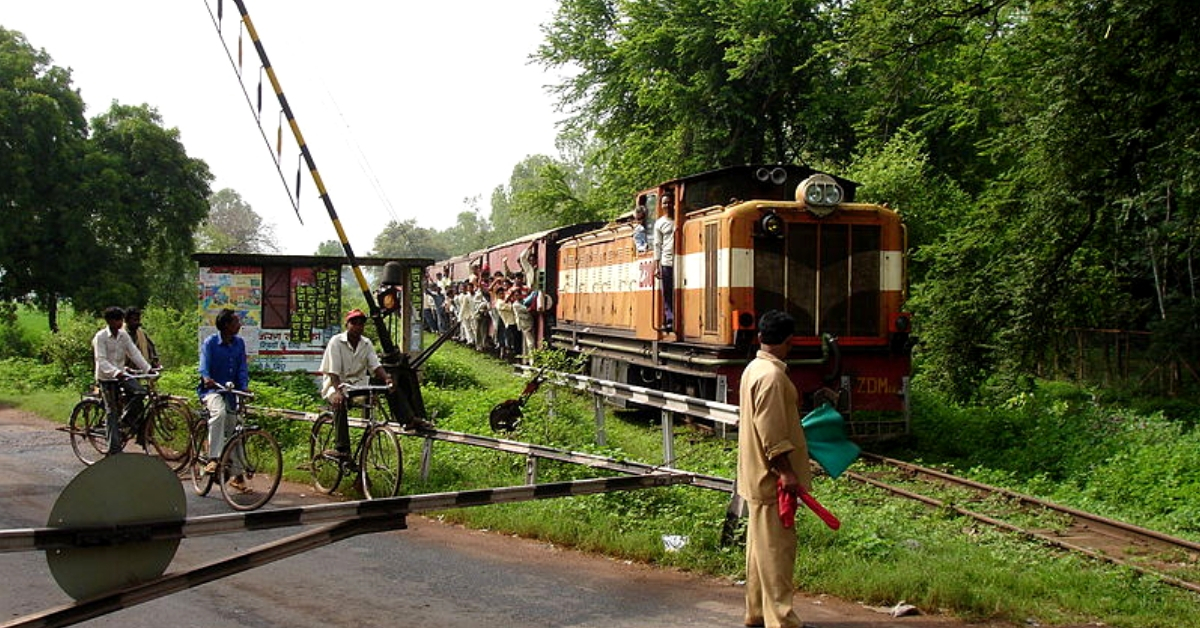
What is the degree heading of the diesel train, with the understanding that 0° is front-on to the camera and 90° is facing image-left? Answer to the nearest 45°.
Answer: approximately 315°

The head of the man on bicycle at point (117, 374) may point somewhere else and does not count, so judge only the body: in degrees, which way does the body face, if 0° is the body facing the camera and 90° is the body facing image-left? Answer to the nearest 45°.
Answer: approximately 315°

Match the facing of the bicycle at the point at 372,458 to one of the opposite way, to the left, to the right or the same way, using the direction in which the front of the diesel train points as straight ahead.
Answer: the same way

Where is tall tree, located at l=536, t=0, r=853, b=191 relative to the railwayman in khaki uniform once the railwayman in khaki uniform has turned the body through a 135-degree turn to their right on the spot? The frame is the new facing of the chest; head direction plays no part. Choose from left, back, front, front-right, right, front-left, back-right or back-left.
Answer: back

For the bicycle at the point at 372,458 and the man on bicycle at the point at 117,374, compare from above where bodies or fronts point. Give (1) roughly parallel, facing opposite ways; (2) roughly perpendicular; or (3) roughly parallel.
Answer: roughly parallel

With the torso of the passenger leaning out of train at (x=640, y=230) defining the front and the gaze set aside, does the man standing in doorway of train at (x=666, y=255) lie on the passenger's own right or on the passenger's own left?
on the passenger's own left

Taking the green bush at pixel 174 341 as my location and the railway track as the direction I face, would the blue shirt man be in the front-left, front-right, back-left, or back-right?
front-right

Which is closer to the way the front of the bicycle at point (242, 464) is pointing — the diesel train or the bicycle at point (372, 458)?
the bicycle

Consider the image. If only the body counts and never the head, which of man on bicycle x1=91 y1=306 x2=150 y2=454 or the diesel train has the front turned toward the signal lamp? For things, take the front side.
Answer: the man on bicycle

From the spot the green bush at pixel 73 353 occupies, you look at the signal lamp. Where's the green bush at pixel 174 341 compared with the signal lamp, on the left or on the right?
left

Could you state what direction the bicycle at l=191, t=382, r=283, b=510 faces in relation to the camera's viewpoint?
facing the viewer and to the right of the viewer

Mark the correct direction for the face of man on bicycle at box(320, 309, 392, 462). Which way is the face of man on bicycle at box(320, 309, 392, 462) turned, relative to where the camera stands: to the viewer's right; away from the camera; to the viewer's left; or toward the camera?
toward the camera
